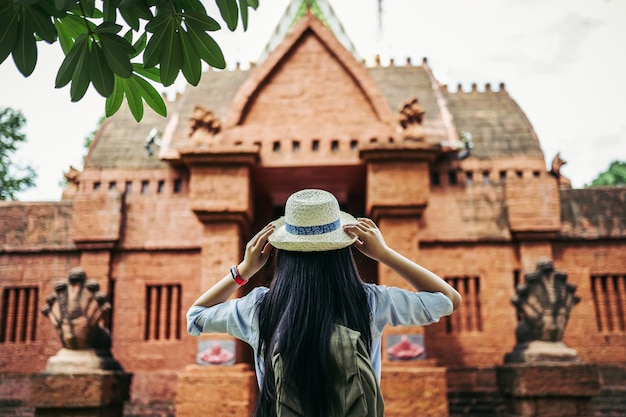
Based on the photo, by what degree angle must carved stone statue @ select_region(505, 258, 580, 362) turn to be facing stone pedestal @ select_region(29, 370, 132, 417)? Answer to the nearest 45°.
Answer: approximately 45° to its right

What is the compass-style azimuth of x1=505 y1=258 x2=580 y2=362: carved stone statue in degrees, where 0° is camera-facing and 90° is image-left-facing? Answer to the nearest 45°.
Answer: approximately 0°

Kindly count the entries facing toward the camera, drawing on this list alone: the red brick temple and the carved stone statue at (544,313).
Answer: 2

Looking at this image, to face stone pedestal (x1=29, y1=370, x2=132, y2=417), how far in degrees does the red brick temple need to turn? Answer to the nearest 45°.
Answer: approximately 45° to its right

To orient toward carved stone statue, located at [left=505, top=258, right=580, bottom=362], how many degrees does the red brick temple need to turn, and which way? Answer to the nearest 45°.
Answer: approximately 45° to its left
